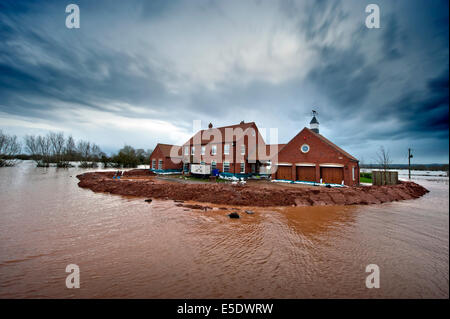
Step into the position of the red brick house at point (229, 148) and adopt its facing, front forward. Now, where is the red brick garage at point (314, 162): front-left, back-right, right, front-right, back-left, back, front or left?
left

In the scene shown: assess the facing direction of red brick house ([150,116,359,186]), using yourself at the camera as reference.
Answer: facing the viewer and to the left of the viewer

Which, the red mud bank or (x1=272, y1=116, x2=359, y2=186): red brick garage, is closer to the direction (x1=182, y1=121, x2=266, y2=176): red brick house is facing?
the red mud bank
